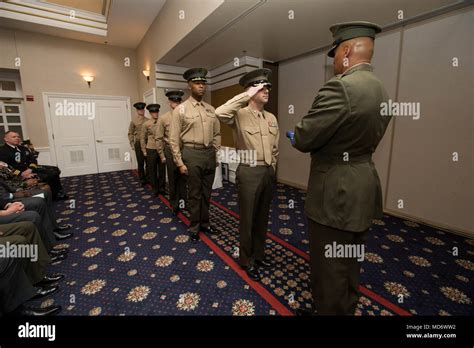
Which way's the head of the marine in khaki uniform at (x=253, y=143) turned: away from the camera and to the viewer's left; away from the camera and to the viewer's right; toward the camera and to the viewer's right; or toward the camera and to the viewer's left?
toward the camera and to the viewer's right

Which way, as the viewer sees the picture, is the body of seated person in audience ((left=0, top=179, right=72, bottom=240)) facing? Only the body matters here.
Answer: to the viewer's right

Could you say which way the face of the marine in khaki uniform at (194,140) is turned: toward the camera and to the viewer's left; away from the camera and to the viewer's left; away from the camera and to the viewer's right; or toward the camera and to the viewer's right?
toward the camera and to the viewer's right

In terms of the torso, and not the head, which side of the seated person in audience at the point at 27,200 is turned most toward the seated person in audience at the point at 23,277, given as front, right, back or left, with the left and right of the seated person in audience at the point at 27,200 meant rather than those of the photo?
right

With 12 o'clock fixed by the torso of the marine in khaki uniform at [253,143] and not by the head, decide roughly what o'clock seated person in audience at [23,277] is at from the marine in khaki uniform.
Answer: The seated person in audience is roughly at 4 o'clock from the marine in khaki uniform.

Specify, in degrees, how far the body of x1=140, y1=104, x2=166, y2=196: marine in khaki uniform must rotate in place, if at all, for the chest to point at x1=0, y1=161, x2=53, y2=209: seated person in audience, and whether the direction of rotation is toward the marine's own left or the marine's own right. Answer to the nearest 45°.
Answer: approximately 90° to the marine's own right

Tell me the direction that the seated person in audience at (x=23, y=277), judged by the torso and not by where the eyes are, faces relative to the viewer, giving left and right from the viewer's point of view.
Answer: facing to the right of the viewer

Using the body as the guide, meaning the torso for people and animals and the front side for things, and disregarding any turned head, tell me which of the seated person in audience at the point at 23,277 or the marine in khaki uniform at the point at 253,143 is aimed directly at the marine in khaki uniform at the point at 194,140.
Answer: the seated person in audience

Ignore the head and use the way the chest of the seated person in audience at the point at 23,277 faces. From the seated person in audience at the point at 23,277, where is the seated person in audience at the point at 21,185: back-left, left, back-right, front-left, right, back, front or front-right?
left

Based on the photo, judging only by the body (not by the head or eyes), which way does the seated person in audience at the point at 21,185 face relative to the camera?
to the viewer's right
